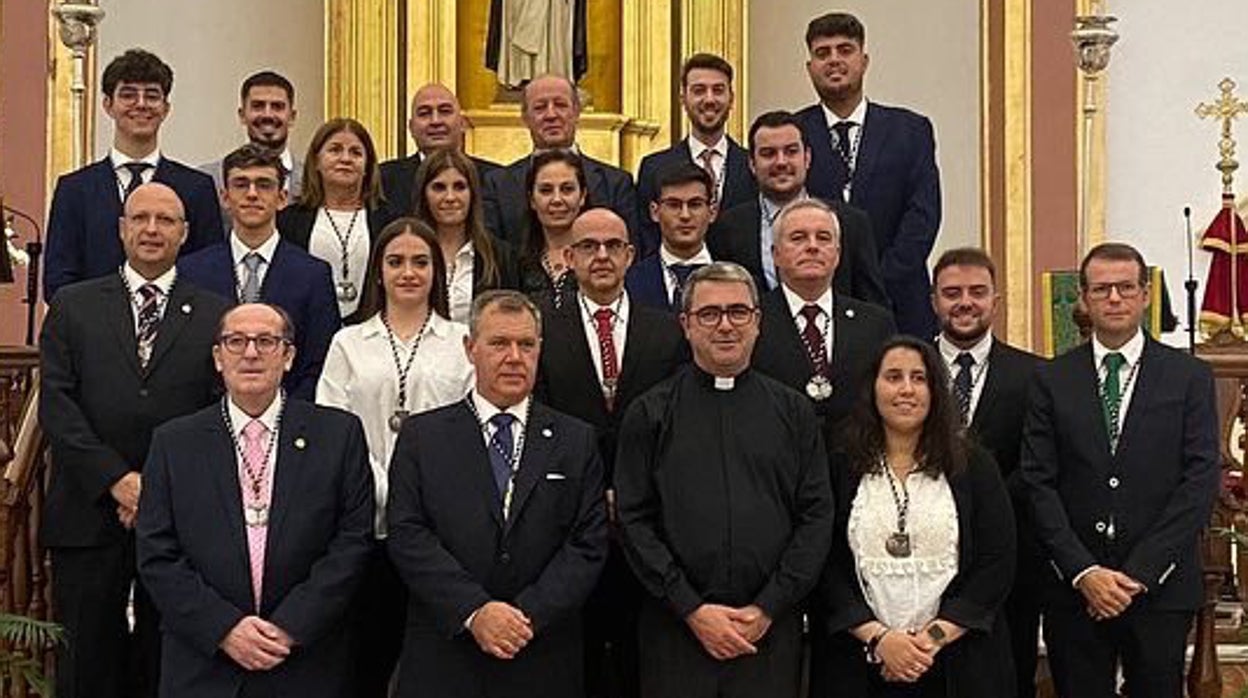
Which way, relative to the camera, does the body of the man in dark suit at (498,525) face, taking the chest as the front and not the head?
toward the camera

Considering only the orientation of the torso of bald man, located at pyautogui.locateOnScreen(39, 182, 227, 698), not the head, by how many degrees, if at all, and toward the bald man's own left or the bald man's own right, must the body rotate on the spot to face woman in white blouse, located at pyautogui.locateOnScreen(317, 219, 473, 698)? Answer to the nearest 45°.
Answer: approximately 90° to the bald man's own left

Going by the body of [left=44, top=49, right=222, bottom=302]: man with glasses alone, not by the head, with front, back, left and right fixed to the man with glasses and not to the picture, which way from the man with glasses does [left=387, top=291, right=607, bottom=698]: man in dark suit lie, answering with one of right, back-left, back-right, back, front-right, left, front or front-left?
front-left

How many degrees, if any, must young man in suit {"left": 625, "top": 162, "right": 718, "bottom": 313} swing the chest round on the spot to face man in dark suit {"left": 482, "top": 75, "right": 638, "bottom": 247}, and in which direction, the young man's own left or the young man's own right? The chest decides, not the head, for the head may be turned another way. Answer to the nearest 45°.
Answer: approximately 135° to the young man's own right

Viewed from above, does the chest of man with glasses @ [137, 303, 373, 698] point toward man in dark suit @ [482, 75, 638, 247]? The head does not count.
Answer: no

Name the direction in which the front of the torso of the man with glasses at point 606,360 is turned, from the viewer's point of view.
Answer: toward the camera

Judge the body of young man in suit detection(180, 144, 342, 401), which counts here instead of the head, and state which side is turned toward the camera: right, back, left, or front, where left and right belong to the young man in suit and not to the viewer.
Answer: front

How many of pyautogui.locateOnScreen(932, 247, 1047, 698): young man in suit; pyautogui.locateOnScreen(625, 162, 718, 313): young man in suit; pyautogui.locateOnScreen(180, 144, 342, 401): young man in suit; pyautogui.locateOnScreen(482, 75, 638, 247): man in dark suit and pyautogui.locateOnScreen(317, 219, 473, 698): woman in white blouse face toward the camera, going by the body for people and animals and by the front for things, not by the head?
5

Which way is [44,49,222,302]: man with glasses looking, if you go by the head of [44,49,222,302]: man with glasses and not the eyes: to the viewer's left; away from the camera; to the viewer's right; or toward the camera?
toward the camera

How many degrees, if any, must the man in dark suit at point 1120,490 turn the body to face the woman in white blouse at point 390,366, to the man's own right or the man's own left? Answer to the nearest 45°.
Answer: approximately 90° to the man's own right

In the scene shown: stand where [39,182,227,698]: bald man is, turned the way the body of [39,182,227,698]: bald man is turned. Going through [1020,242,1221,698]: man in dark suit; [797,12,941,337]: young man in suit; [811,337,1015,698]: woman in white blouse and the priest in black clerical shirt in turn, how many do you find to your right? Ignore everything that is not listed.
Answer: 0

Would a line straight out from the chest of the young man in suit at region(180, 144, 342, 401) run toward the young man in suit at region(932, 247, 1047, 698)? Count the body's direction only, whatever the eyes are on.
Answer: no

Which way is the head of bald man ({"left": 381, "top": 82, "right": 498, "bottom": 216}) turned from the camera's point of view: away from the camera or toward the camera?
toward the camera

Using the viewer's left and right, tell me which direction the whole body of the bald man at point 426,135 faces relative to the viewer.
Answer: facing the viewer

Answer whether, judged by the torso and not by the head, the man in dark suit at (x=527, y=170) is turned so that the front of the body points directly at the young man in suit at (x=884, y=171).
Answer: no

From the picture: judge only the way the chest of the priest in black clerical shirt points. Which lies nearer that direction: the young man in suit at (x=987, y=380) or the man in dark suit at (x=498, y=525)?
the man in dark suit
